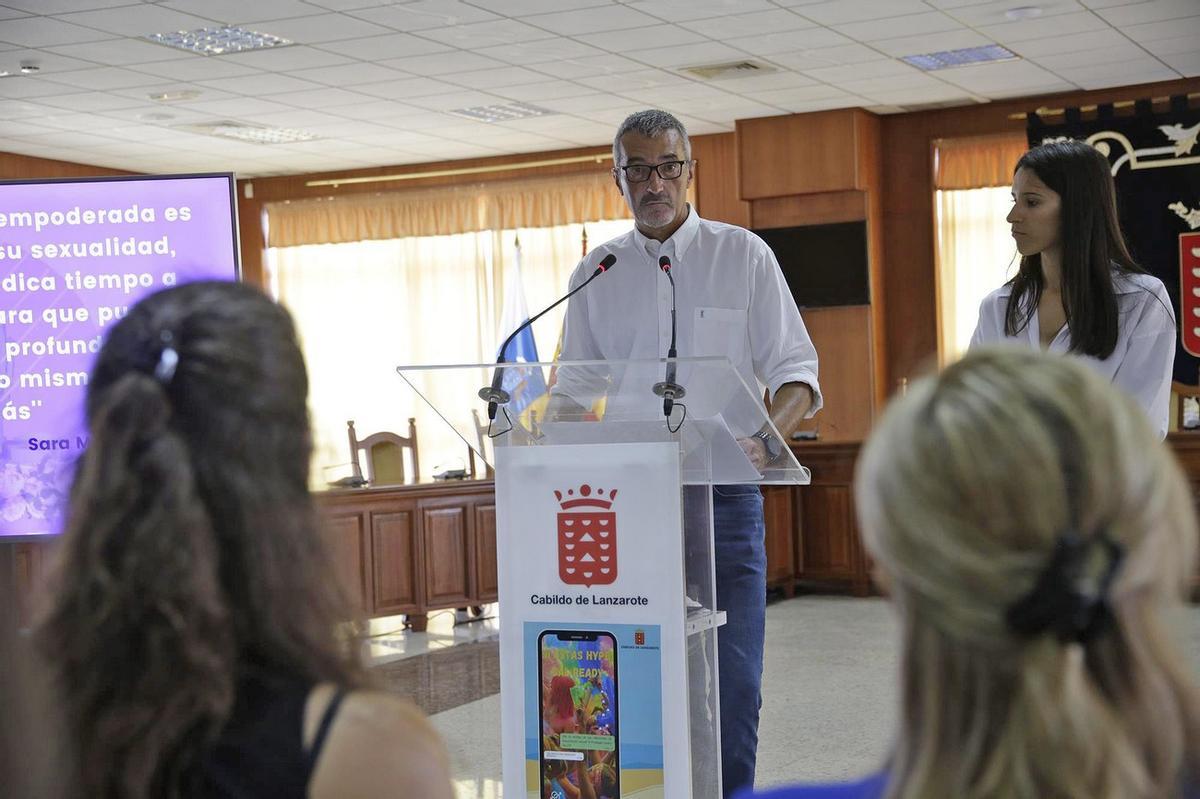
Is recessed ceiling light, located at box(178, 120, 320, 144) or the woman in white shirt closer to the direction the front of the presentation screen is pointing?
the woman in white shirt

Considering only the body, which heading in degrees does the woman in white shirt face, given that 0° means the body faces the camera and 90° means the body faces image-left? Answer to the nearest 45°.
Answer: approximately 45°

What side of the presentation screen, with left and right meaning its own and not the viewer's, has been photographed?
front

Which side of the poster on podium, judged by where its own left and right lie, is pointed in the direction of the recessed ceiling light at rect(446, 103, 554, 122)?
back

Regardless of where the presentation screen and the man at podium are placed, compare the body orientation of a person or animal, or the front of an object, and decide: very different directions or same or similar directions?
same or similar directions

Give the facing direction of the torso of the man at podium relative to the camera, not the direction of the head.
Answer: toward the camera

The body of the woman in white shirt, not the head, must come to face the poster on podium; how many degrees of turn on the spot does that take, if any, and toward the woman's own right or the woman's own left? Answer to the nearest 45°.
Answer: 0° — they already face it

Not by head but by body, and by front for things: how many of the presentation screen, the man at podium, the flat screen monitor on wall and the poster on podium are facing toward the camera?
4

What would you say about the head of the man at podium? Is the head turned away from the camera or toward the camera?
toward the camera

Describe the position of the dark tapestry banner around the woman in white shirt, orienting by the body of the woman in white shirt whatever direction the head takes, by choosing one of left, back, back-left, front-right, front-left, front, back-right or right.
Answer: back-right

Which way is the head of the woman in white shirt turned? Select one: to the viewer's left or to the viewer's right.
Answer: to the viewer's left

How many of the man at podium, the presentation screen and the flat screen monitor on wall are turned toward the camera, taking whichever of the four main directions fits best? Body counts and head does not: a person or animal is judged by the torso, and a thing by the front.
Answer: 3

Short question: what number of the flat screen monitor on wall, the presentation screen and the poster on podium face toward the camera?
3

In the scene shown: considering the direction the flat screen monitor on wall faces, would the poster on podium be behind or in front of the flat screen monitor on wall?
in front

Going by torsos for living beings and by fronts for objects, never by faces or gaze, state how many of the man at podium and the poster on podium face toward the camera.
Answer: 2

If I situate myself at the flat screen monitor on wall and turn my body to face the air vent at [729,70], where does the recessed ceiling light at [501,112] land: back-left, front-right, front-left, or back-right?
front-right

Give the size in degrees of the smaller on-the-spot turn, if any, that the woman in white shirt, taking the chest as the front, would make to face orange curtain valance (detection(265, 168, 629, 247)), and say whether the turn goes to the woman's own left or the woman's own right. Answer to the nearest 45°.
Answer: approximately 90° to the woman's own right

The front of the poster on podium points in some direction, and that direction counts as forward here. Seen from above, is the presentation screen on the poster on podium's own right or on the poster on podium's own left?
on the poster on podium's own right

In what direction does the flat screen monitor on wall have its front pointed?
toward the camera

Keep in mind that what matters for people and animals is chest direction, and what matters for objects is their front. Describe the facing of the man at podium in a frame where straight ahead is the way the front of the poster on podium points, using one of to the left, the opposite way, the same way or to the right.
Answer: the same way

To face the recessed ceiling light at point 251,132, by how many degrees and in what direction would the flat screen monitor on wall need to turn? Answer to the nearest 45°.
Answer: approximately 90° to its right
